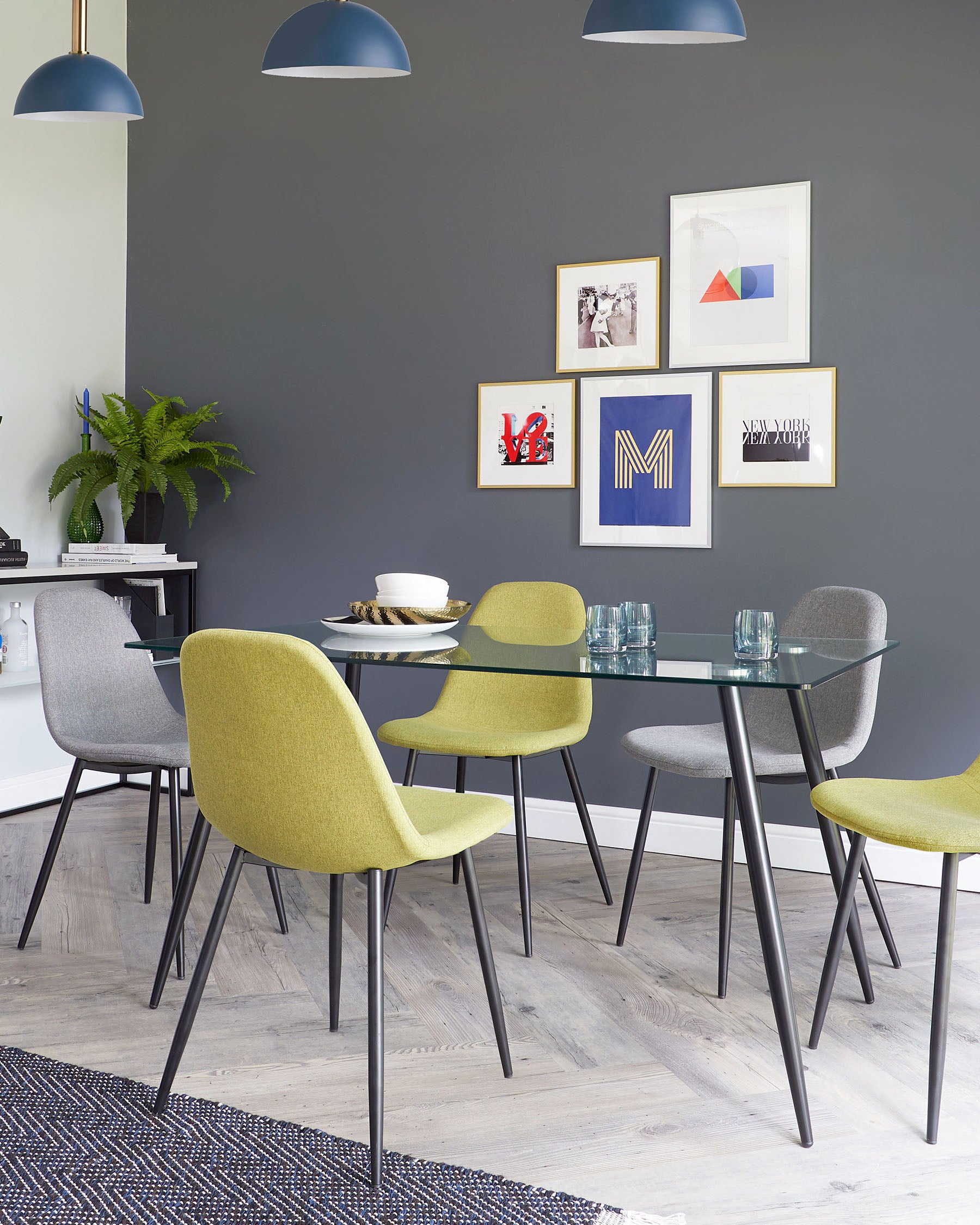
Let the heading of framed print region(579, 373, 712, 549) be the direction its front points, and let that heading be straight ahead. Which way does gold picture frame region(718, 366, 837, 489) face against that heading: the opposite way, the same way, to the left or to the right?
the same way

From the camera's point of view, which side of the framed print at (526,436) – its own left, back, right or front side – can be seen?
front

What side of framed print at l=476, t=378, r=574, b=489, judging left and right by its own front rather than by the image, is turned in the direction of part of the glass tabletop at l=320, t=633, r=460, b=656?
front

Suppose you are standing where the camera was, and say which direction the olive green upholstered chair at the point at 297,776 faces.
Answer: facing away from the viewer and to the right of the viewer

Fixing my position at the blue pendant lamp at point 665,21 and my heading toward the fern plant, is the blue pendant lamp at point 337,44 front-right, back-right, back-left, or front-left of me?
front-left

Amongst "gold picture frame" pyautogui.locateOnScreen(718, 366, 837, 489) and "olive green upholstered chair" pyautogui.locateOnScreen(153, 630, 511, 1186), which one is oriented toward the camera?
the gold picture frame

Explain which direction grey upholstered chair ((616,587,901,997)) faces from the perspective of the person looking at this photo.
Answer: facing the viewer and to the left of the viewer

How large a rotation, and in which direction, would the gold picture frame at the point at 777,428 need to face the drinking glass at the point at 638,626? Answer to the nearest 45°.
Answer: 0° — it already faces it

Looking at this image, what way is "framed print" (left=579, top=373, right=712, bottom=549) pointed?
toward the camera

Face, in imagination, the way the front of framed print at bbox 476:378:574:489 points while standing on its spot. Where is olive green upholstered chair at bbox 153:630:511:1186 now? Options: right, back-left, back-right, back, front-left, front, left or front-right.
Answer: front

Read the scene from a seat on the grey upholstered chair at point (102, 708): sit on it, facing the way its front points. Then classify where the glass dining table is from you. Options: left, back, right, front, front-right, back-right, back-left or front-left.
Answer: front

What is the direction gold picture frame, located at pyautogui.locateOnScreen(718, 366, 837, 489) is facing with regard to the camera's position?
facing the viewer

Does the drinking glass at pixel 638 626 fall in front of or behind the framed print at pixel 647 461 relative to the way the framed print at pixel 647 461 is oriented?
in front

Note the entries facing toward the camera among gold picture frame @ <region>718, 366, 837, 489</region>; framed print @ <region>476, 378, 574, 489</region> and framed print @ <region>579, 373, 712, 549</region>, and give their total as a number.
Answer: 3

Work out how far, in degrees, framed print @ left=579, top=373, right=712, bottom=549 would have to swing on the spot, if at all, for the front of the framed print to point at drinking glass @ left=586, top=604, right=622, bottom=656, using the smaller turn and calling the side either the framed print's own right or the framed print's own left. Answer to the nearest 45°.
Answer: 0° — it already faces it
